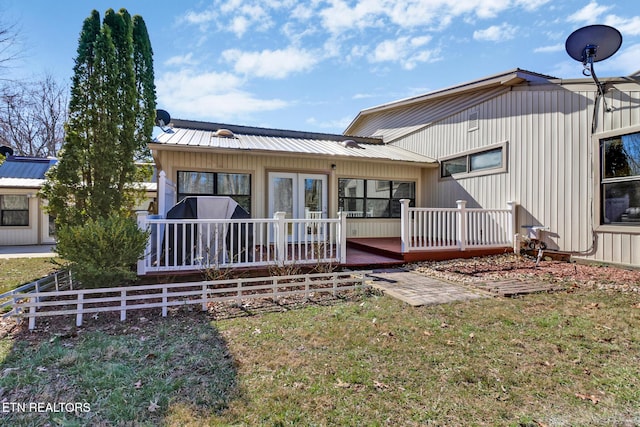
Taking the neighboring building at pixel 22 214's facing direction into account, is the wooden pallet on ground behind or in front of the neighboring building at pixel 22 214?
in front

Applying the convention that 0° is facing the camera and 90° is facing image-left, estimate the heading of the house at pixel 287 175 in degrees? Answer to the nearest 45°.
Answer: approximately 0°

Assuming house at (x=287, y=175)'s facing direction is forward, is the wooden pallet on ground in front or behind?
in front

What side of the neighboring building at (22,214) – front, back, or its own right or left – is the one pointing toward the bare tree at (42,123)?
back

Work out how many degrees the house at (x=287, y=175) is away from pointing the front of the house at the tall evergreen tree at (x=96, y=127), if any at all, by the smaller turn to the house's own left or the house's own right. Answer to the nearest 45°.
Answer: approximately 45° to the house's own right

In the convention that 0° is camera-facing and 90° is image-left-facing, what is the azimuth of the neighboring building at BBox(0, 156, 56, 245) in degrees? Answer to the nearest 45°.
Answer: approximately 0°

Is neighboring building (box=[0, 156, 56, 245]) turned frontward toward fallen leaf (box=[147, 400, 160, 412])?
yes

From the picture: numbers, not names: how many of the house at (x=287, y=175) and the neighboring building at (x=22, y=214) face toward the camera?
2

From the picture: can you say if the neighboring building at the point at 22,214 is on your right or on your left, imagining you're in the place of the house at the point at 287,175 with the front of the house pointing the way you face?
on your right

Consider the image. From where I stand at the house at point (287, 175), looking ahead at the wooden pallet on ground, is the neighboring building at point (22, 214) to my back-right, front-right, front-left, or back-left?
back-right

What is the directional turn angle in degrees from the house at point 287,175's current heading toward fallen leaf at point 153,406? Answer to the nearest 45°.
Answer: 0° — it already faces it
